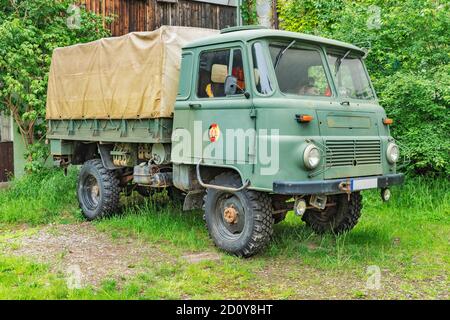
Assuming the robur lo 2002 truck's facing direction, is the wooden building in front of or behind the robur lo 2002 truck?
behind

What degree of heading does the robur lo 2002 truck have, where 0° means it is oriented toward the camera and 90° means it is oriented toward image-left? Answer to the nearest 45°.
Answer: approximately 315°
